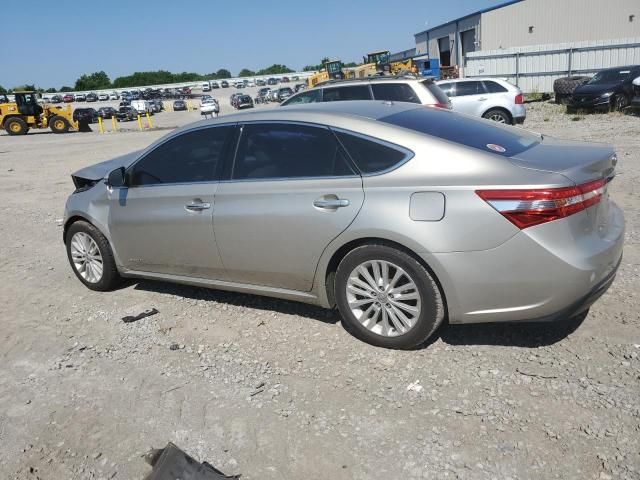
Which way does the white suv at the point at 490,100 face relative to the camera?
to the viewer's left

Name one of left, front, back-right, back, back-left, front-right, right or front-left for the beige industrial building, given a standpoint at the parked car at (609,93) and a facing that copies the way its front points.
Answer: back-right

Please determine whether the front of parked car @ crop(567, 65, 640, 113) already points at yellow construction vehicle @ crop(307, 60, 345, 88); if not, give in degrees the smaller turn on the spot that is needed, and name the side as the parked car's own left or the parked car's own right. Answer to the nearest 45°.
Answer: approximately 90° to the parked car's own right

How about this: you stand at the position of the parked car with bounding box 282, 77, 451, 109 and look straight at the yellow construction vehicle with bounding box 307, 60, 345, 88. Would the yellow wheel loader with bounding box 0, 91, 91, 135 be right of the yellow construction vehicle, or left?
left

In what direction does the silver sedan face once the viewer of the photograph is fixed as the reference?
facing away from the viewer and to the left of the viewer

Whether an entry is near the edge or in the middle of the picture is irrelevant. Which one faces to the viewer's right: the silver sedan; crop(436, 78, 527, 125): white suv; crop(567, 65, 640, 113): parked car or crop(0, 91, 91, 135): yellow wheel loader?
the yellow wheel loader

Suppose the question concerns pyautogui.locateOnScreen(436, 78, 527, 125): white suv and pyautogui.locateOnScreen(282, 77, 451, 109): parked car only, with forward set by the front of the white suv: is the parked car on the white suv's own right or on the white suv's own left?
on the white suv's own left

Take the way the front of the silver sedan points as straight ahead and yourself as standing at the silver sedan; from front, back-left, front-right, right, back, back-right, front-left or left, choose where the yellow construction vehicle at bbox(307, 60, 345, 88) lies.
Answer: front-right

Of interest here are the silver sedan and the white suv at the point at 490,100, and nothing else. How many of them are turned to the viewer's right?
0

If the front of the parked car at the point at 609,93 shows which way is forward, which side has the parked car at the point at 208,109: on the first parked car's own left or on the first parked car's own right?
on the first parked car's own right

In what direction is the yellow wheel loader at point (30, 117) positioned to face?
to the viewer's right

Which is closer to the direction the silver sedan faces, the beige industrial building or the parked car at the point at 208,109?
the parked car
